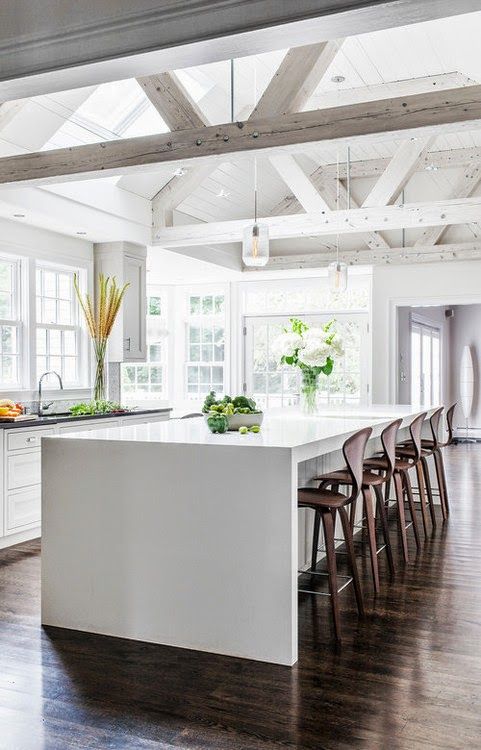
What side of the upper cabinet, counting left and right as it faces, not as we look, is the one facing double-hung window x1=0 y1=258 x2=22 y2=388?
right

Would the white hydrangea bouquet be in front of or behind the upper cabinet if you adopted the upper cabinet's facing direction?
in front

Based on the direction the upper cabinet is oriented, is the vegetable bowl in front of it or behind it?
in front

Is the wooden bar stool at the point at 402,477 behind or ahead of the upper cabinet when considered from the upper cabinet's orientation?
ahead

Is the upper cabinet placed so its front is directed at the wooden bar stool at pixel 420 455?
yes

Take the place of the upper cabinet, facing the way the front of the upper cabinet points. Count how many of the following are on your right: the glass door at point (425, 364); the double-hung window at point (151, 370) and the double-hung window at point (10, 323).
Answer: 1

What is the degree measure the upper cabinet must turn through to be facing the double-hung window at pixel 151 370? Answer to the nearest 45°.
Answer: approximately 135° to its left

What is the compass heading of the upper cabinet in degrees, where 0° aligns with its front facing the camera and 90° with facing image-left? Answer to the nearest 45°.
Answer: approximately 315°

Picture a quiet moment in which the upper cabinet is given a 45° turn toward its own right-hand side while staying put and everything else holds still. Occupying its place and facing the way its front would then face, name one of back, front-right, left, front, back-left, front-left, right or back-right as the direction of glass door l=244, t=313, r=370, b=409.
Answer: back-left

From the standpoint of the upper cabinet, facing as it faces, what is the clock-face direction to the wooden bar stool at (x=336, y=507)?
The wooden bar stool is roughly at 1 o'clock from the upper cabinet.
